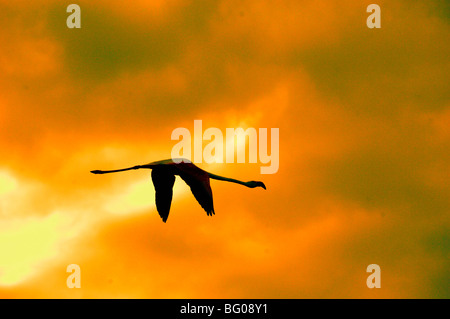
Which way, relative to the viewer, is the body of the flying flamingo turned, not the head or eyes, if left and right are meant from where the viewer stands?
facing to the right of the viewer
